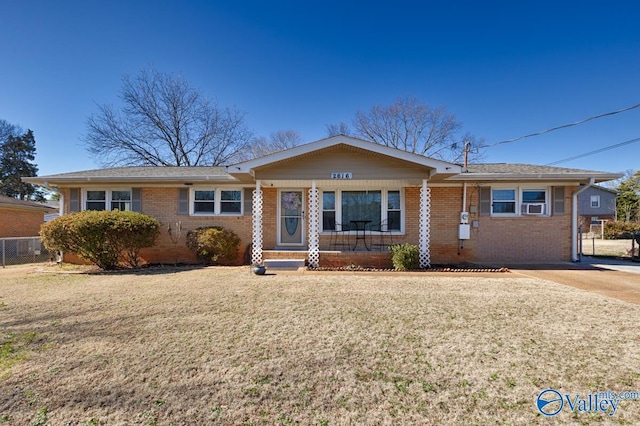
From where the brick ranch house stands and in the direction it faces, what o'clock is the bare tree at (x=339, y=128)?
The bare tree is roughly at 6 o'clock from the brick ranch house.

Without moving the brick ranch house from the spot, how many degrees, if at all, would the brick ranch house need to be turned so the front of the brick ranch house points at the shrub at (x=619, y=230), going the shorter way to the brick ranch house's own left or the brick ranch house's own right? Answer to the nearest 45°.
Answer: approximately 135° to the brick ranch house's own left

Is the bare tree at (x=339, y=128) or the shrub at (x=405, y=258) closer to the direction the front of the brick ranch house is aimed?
the shrub

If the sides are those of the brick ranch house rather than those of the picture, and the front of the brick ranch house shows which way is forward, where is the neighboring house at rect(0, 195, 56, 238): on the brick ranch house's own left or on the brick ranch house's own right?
on the brick ranch house's own right

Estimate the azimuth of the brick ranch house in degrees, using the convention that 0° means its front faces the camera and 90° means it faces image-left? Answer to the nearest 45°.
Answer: approximately 0°

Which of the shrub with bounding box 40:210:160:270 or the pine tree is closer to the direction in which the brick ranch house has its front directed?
the shrub

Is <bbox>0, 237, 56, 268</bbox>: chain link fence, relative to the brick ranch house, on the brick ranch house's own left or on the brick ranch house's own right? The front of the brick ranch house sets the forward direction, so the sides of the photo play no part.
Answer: on the brick ranch house's own right

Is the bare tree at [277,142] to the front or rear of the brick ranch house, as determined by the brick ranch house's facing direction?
to the rear

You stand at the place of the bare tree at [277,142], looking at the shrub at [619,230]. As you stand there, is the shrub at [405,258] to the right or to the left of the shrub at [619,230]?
right
